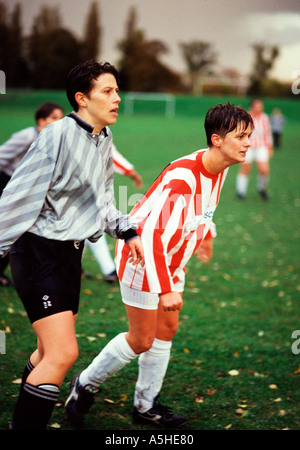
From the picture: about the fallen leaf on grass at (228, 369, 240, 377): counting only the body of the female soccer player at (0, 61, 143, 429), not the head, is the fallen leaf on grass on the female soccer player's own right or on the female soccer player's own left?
on the female soccer player's own left

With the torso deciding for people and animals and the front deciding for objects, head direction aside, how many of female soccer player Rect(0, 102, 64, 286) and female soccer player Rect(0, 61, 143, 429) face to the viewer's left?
0

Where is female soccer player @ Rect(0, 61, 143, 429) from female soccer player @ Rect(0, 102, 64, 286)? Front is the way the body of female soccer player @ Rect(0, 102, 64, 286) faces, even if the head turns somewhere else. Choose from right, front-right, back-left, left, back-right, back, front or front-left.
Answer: right

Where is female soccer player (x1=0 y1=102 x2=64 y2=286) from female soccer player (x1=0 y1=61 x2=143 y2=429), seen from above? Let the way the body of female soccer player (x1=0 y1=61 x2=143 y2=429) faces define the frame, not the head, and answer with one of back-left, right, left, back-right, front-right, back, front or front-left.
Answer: back-left

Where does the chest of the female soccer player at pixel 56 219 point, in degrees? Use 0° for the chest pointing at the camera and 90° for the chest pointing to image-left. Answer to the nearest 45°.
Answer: approximately 315°

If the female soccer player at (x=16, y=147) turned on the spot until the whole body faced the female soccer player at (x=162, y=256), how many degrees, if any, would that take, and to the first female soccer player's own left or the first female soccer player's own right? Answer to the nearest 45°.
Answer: approximately 90° to the first female soccer player's own right

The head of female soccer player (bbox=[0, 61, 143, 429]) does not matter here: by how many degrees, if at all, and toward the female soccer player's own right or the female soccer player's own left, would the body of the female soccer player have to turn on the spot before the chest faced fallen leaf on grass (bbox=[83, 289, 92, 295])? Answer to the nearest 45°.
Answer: approximately 135° to the female soccer player's own left

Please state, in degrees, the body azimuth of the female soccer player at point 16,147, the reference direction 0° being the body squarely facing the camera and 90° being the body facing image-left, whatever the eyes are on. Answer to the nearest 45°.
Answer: approximately 270°
